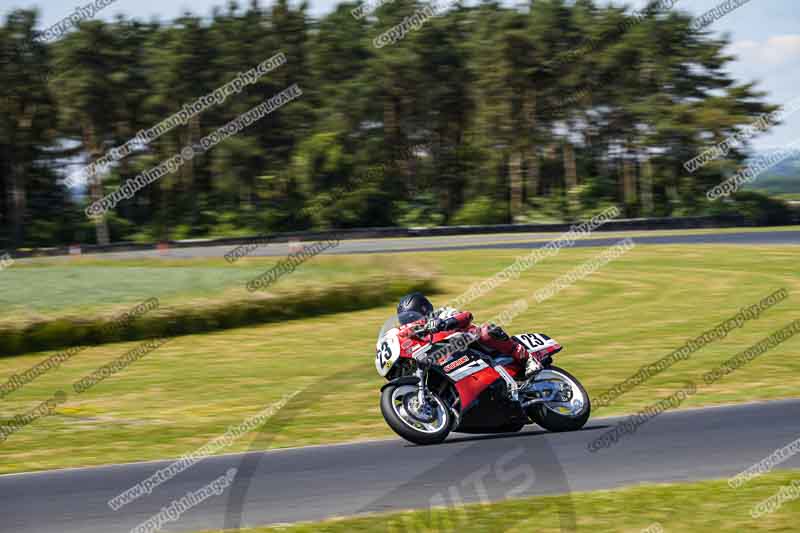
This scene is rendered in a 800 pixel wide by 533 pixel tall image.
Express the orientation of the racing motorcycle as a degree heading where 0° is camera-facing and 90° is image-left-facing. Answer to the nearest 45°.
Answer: approximately 45°
